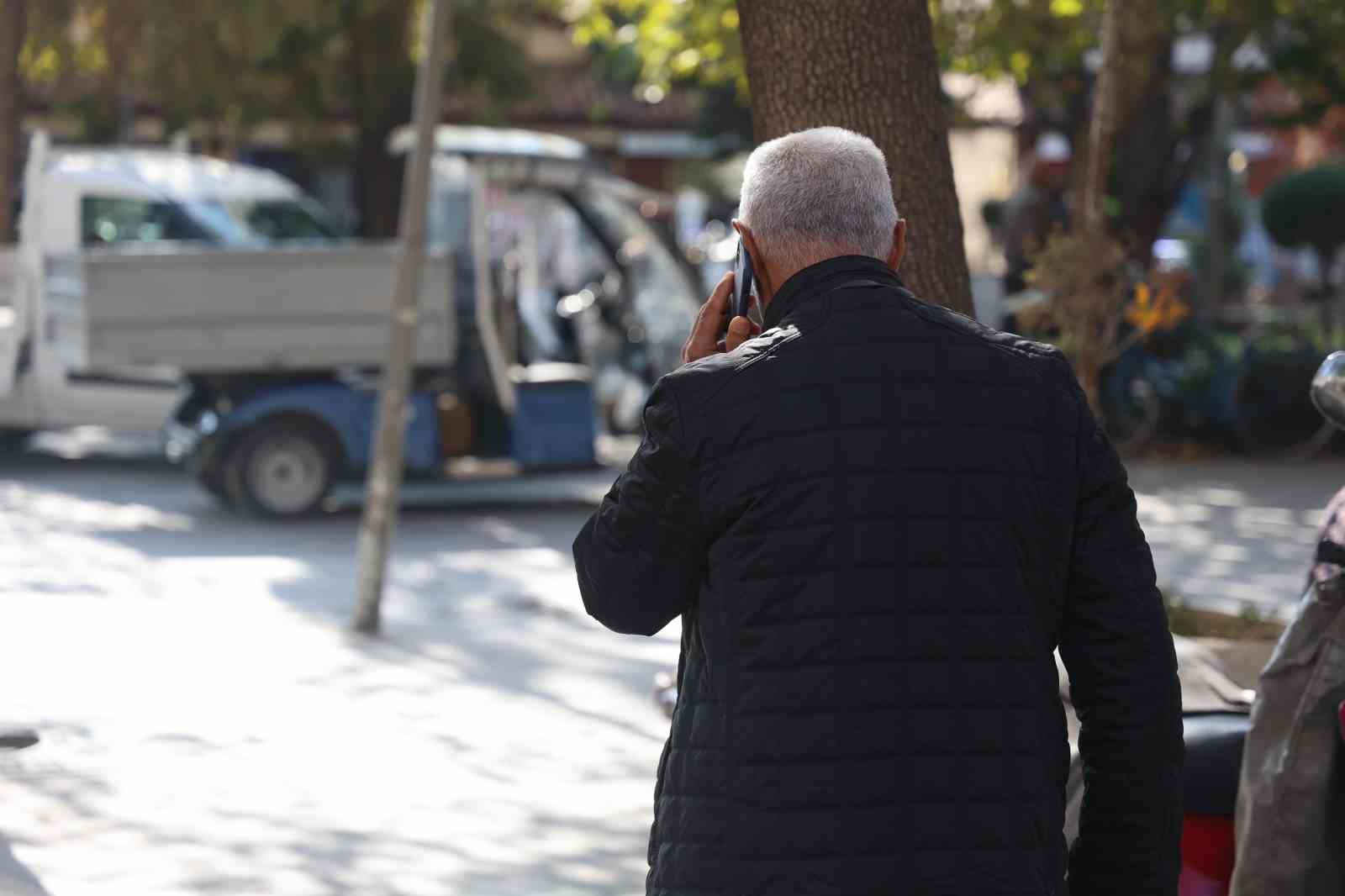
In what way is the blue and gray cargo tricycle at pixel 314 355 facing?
to the viewer's right

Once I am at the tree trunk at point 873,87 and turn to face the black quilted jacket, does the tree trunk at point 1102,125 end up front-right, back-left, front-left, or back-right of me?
back-left

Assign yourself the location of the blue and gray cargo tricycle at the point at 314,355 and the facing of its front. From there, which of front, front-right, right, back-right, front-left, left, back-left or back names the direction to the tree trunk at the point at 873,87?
right

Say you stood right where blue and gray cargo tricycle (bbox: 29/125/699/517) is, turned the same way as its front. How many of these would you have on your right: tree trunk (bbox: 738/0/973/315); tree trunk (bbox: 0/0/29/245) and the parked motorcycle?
2

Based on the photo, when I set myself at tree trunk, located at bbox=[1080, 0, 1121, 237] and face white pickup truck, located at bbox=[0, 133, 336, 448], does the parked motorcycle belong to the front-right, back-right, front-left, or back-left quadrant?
back-left

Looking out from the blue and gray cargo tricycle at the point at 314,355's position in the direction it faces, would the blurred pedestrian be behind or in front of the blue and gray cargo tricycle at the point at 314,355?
in front

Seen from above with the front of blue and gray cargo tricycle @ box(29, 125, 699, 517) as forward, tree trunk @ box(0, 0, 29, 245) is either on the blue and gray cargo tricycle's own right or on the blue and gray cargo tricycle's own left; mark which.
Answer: on the blue and gray cargo tricycle's own left

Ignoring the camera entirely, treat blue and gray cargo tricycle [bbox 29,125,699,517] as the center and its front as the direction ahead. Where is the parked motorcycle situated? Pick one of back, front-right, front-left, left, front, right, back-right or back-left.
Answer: right

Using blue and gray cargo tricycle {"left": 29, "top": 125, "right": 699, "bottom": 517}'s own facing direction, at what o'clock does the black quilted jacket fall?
The black quilted jacket is roughly at 3 o'clock from the blue and gray cargo tricycle.
